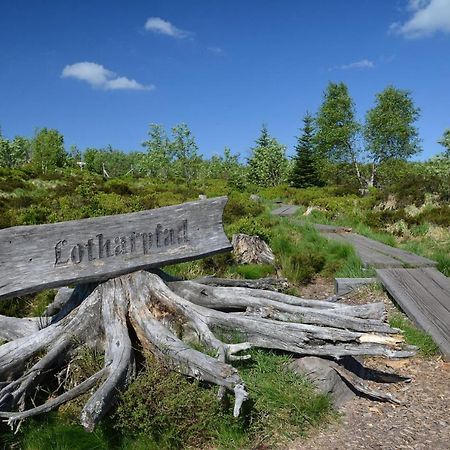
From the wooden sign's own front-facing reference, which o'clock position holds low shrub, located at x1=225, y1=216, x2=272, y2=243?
The low shrub is roughly at 7 o'clock from the wooden sign.

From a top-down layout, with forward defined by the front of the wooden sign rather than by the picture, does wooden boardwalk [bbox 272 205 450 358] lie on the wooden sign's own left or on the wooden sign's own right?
on the wooden sign's own left

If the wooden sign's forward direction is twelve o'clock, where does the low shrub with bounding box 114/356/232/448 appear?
The low shrub is roughly at 11 o'clock from the wooden sign.

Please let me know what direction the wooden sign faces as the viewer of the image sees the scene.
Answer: facing the viewer

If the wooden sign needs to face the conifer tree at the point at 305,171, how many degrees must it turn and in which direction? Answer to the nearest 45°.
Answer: approximately 135° to its left

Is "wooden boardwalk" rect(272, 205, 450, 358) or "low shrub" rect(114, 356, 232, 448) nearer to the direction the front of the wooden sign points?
the low shrub

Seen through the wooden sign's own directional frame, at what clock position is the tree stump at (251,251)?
The tree stump is roughly at 7 o'clock from the wooden sign.
